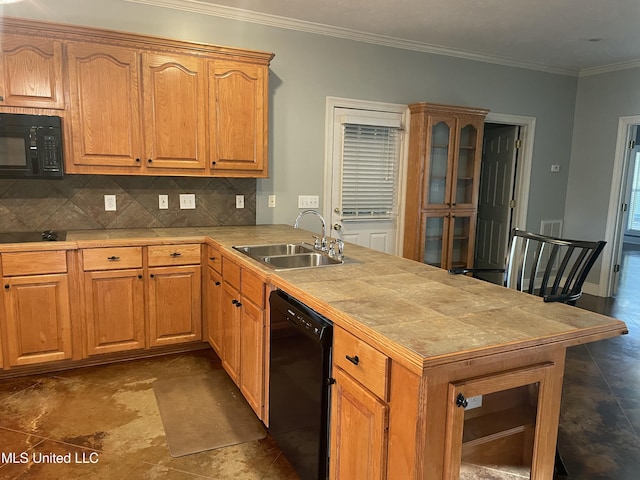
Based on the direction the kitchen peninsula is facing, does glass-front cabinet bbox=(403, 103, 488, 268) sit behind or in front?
behind

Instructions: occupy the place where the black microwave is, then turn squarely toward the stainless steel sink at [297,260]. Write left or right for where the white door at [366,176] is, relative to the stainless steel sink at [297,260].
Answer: left

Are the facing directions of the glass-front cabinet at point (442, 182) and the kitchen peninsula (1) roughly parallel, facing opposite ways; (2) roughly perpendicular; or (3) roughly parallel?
roughly perpendicular

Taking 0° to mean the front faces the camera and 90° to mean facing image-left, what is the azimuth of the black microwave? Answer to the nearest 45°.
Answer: approximately 0°

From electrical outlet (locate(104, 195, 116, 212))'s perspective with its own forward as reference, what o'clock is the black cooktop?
The black cooktop is roughly at 2 o'clock from the electrical outlet.

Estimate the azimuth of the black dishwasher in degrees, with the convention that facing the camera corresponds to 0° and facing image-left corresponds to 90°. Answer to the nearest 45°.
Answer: approximately 45°

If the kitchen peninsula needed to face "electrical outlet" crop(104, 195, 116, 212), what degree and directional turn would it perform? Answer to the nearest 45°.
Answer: approximately 90° to its right

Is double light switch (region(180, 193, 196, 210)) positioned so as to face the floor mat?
yes

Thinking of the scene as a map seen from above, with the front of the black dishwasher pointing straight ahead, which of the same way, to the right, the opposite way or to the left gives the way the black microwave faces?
to the left

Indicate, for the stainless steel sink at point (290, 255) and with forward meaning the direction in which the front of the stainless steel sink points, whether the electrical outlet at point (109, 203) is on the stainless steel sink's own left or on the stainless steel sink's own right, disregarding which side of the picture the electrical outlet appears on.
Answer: on the stainless steel sink's own right
